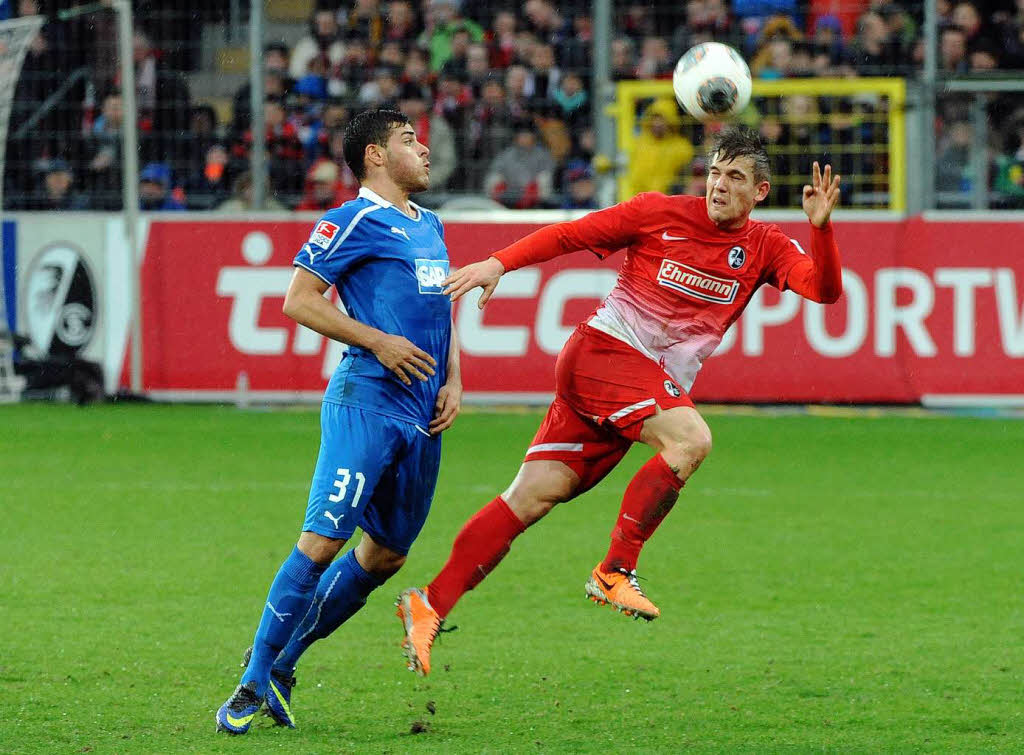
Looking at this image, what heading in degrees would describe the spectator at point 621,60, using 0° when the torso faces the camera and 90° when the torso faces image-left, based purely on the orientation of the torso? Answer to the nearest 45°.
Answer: approximately 0°

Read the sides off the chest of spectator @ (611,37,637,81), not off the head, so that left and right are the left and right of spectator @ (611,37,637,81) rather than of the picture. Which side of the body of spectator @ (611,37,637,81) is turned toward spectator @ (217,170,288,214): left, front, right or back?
right

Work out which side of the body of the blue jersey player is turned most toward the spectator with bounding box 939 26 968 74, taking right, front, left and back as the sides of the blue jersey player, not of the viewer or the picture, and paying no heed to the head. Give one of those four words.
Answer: left

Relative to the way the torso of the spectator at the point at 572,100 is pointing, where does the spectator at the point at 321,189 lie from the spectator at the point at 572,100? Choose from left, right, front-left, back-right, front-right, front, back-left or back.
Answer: right

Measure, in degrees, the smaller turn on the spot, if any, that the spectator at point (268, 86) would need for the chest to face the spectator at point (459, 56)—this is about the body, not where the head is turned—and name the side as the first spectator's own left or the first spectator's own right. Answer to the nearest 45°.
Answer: approximately 90° to the first spectator's own left

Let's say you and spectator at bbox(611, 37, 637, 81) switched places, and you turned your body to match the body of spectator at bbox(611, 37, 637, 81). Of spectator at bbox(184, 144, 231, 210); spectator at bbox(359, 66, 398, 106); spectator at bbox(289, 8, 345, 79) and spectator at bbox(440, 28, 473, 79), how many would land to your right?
4
